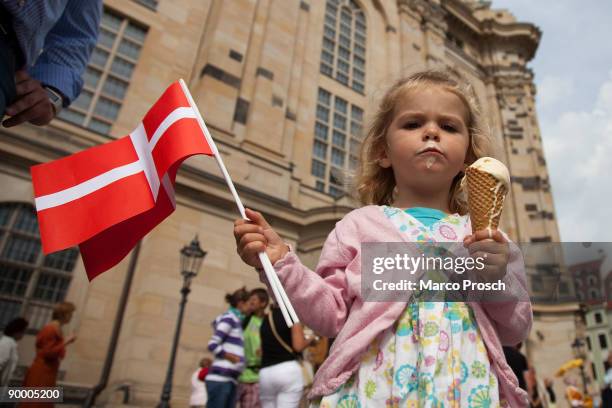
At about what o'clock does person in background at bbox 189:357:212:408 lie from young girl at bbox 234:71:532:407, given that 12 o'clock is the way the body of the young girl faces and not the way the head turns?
The person in background is roughly at 5 o'clock from the young girl.

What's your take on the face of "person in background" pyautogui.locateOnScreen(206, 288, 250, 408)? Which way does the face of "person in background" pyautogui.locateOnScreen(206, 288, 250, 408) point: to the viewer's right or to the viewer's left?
to the viewer's right

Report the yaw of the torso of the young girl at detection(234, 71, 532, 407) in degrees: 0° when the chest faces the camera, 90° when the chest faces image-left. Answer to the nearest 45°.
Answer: approximately 0°

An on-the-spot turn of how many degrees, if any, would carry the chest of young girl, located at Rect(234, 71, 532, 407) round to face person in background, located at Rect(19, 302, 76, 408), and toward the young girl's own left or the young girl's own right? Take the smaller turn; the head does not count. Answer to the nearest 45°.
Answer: approximately 135° to the young girl's own right

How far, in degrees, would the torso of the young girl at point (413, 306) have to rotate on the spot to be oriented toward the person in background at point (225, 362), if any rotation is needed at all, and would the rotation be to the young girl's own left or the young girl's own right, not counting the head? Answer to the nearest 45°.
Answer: approximately 135° to the young girl's own right

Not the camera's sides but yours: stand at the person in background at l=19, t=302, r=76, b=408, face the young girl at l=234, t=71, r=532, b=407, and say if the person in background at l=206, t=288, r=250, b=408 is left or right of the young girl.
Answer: left
